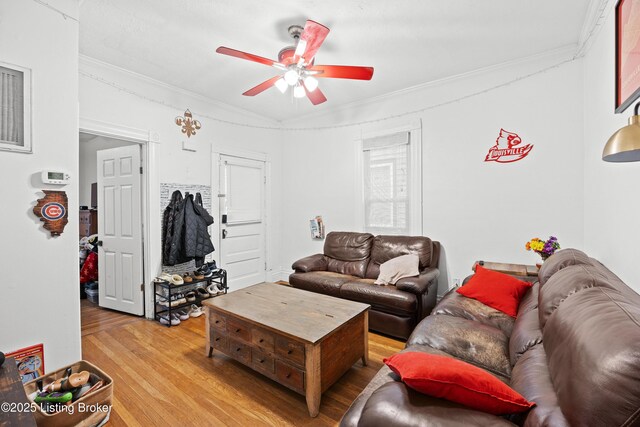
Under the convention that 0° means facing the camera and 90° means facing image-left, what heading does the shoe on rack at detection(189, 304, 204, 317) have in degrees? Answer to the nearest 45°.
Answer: approximately 315°

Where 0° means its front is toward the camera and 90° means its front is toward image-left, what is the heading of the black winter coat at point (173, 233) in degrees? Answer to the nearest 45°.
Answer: approximately 315°

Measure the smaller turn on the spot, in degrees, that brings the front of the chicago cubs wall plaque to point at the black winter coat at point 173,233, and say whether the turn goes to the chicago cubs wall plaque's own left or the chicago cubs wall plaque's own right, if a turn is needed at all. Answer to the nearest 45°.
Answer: approximately 135° to the chicago cubs wall plaque's own left

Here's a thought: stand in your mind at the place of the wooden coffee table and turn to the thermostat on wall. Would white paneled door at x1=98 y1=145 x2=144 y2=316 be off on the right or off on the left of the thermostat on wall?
right

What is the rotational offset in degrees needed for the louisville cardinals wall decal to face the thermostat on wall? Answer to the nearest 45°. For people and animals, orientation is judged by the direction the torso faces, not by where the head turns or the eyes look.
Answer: approximately 45° to its right

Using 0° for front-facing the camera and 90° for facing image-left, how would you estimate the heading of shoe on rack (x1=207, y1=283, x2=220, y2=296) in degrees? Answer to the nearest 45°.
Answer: approximately 315°
